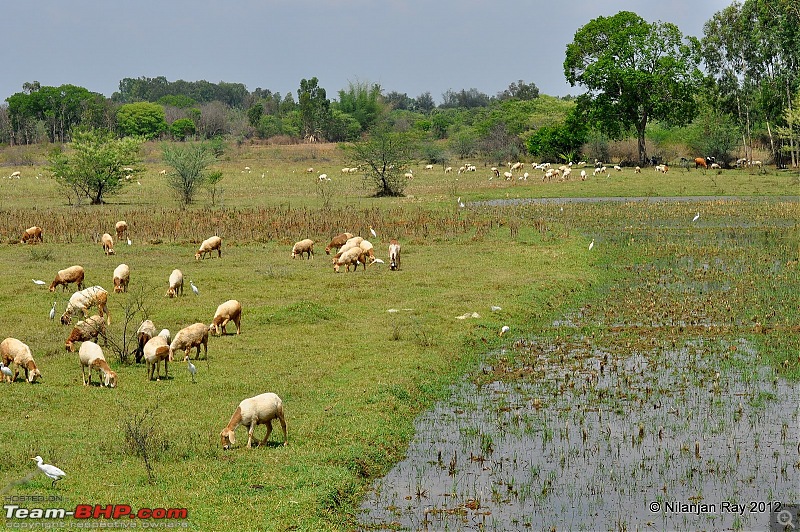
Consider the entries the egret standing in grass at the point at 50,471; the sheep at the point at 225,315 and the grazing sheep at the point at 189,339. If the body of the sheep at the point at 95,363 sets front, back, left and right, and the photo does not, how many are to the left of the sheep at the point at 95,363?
2

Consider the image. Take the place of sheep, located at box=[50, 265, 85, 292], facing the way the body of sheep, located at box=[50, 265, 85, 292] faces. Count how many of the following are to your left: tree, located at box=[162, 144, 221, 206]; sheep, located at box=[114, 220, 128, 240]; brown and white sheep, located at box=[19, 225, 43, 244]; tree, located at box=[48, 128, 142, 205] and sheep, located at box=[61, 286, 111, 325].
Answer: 1

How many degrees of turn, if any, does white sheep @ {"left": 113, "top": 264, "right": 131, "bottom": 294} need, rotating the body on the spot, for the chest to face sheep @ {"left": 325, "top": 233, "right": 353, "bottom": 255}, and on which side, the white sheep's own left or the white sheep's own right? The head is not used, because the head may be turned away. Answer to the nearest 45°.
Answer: approximately 180°

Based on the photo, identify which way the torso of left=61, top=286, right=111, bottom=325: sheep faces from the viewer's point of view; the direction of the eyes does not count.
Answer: to the viewer's left

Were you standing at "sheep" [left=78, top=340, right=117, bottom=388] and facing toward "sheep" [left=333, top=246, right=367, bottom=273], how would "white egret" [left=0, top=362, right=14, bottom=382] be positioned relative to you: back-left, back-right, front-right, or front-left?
back-left

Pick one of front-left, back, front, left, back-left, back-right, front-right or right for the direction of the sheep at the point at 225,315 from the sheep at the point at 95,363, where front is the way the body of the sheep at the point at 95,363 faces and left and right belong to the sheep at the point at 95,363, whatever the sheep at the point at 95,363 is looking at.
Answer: left

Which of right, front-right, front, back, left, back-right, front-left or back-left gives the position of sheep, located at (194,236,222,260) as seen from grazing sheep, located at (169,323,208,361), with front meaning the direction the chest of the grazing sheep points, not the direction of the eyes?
right

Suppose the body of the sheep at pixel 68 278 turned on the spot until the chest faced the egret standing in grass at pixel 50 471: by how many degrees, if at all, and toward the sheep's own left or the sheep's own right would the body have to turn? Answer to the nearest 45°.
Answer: approximately 90° to the sheep's own left

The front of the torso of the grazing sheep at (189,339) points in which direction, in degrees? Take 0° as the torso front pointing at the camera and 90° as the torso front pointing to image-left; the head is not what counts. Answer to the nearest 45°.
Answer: approximately 90°

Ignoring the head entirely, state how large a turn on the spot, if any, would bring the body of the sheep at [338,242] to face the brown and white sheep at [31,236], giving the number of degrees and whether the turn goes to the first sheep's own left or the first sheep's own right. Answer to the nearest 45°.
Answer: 0° — it already faces it

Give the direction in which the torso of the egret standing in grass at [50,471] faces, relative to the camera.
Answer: to the viewer's left

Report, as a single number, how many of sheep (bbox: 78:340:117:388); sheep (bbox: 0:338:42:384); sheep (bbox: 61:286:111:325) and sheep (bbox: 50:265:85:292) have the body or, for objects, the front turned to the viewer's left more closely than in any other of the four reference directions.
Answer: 2

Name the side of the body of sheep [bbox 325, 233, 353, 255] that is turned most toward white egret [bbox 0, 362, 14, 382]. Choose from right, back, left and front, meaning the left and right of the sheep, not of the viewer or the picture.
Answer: left

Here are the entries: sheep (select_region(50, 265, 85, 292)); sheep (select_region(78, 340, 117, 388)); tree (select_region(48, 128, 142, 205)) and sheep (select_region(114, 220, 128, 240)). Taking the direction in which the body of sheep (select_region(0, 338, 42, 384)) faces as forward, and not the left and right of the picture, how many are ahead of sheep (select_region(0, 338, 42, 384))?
1

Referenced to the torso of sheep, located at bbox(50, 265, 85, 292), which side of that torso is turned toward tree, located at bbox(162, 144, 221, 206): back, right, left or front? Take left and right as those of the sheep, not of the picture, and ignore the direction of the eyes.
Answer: right
